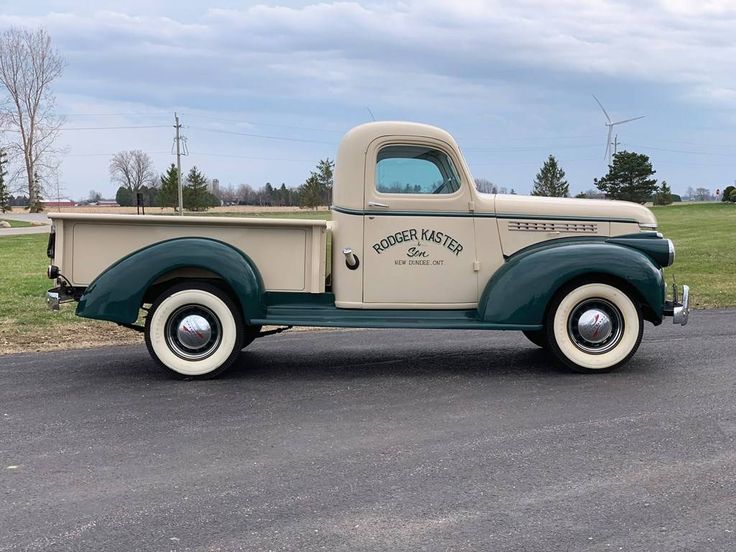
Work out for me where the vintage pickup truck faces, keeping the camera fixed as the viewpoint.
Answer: facing to the right of the viewer
